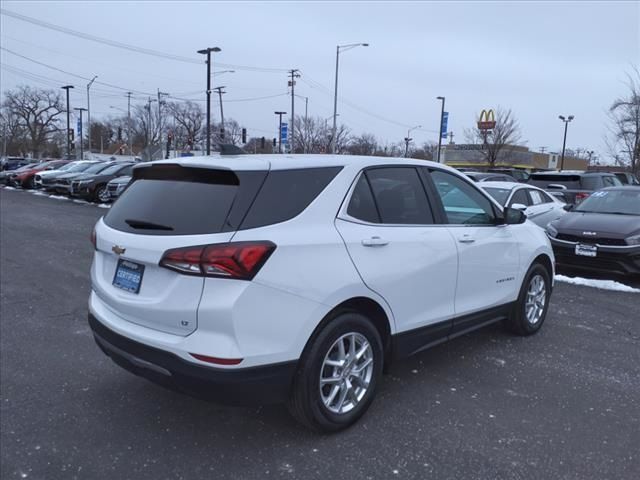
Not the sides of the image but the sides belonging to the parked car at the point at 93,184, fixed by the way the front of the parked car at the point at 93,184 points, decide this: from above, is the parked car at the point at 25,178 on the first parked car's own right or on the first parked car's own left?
on the first parked car's own right

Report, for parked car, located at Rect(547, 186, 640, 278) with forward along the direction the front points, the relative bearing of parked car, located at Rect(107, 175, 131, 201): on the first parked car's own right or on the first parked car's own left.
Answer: on the first parked car's own right

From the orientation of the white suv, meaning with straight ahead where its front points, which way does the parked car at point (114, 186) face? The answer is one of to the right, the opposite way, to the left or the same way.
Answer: the opposite way

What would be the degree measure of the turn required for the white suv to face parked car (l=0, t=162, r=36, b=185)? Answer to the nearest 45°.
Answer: approximately 90° to its left

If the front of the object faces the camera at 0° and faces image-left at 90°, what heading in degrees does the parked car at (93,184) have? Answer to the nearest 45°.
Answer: approximately 45°

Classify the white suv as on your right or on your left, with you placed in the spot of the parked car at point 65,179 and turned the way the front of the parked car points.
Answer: on your left

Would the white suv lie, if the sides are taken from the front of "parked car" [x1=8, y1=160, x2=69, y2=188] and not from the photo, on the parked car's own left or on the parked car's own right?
on the parked car's own left
